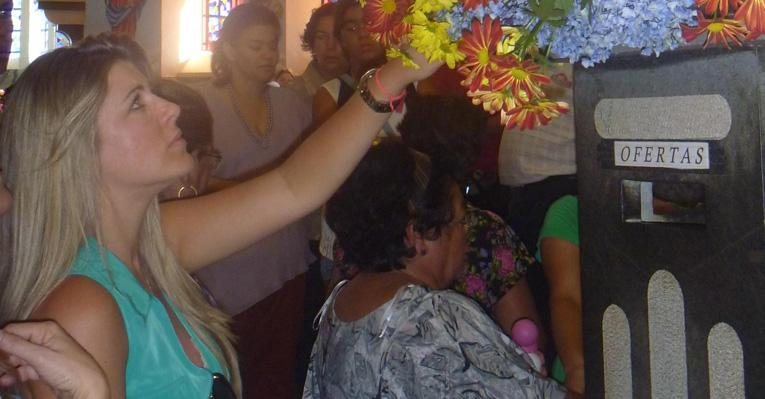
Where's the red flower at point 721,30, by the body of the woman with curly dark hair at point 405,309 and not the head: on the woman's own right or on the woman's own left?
on the woman's own right

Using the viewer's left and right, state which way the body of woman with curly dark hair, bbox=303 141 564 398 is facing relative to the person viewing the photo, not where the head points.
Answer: facing away from the viewer and to the right of the viewer

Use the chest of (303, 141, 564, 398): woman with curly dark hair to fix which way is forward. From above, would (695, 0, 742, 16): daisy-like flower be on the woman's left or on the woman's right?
on the woman's right

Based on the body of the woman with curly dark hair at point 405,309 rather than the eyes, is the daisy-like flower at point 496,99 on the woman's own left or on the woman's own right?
on the woman's own right

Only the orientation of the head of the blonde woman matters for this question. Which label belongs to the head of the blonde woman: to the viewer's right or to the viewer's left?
to the viewer's right

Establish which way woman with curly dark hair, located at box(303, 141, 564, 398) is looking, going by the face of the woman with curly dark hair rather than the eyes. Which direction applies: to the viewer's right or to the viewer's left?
to the viewer's right

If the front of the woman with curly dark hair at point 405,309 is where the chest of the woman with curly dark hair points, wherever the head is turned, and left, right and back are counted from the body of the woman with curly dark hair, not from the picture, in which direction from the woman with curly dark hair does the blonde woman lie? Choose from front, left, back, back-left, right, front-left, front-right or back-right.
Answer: back
